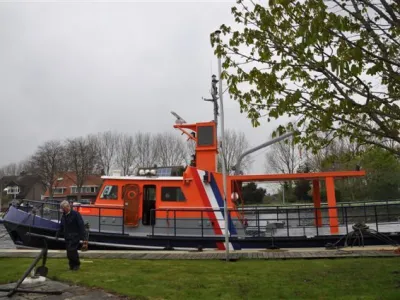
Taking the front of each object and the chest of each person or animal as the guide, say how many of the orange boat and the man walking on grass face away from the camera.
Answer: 0

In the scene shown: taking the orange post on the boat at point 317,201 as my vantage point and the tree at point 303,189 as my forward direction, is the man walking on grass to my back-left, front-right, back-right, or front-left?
back-left

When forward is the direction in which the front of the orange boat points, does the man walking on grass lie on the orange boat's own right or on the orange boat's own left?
on the orange boat's own left

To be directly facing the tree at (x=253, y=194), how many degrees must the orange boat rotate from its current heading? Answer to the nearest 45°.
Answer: approximately 90° to its right

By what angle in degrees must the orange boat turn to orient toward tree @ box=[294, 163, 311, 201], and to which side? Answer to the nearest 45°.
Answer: approximately 135° to its right

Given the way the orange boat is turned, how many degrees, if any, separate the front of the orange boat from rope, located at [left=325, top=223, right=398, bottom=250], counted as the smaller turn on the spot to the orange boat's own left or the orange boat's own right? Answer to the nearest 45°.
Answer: approximately 180°

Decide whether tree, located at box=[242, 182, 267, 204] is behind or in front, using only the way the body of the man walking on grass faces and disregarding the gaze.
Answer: behind

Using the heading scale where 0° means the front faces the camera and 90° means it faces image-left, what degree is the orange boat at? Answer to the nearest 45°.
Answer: approximately 90°
